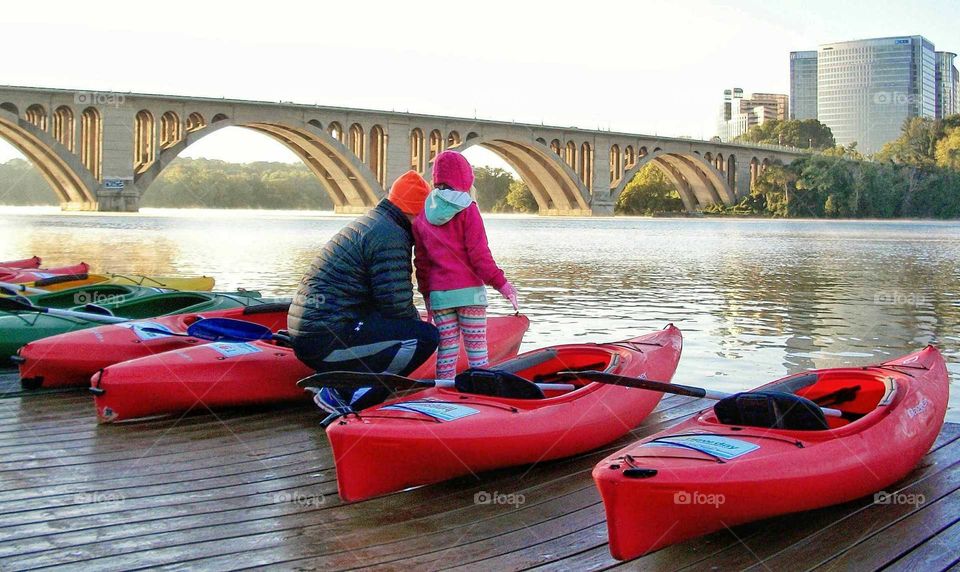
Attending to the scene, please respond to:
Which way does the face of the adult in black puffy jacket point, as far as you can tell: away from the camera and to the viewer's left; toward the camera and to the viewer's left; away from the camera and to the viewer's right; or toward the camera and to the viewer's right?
away from the camera and to the viewer's right
